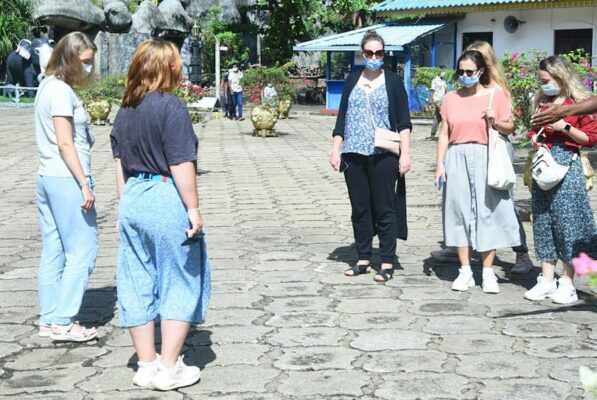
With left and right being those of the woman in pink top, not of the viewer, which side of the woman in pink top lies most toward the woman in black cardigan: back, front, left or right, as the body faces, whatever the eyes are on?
right

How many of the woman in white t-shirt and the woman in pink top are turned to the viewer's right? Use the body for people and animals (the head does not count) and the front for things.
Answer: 1

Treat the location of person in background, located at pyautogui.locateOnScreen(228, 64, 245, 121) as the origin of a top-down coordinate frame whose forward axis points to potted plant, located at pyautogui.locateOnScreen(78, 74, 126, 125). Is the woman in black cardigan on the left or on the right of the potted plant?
left

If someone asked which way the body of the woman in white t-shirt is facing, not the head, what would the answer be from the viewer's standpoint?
to the viewer's right

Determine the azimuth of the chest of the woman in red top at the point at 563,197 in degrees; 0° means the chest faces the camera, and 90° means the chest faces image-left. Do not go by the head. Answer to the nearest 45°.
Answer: approximately 45°

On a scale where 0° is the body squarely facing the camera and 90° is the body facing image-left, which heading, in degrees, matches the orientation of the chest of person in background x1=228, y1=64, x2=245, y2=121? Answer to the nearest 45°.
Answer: approximately 0°

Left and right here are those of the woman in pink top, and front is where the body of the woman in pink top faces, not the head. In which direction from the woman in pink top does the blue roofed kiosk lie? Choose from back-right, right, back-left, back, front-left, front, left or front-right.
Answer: back

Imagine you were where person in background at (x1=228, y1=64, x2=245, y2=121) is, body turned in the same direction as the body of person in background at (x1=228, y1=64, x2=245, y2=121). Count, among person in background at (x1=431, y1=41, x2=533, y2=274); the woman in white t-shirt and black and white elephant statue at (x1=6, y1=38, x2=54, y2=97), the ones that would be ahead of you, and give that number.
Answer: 2
